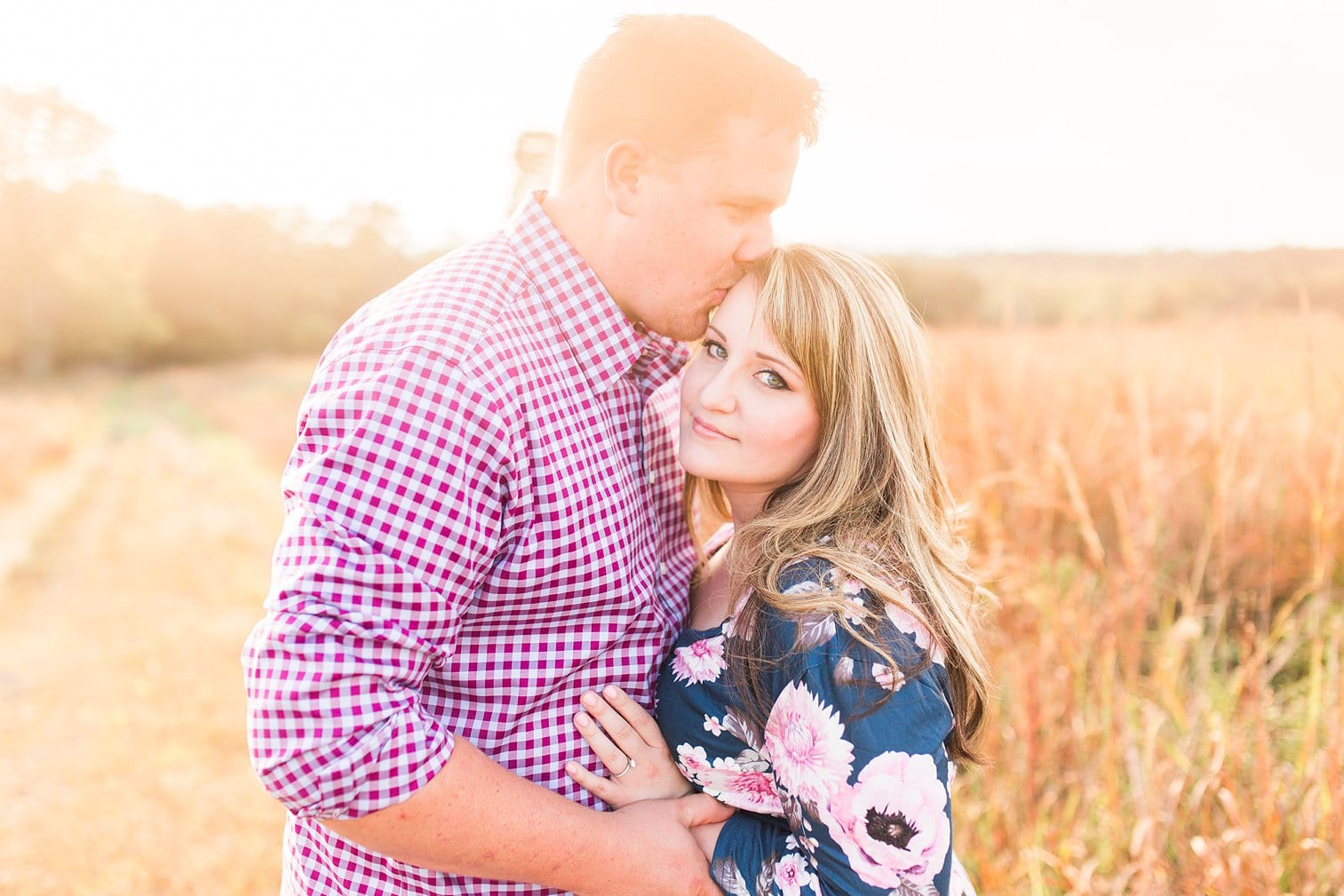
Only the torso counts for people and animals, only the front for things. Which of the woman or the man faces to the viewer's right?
the man

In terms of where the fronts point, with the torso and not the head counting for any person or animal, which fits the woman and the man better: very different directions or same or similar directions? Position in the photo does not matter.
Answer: very different directions

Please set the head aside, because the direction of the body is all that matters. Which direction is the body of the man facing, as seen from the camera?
to the viewer's right
